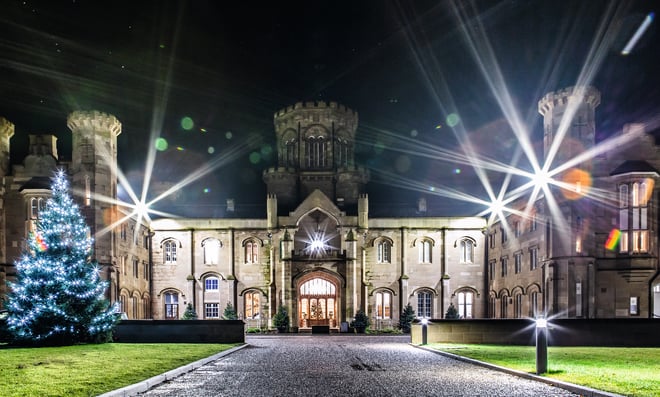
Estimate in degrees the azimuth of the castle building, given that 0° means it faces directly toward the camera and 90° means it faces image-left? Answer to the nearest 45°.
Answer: approximately 0°

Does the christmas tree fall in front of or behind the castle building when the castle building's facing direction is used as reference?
in front

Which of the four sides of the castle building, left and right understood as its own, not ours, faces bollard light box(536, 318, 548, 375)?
front

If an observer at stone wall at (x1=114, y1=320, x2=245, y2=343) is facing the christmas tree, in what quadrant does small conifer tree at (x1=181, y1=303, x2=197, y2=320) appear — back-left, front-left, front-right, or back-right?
back-right

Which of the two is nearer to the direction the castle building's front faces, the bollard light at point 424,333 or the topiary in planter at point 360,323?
the bollard light

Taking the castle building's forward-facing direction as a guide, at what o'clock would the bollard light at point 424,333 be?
The bollard light is roughly at 12 o'clock from the castle building.

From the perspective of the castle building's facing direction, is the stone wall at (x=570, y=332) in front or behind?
in front
